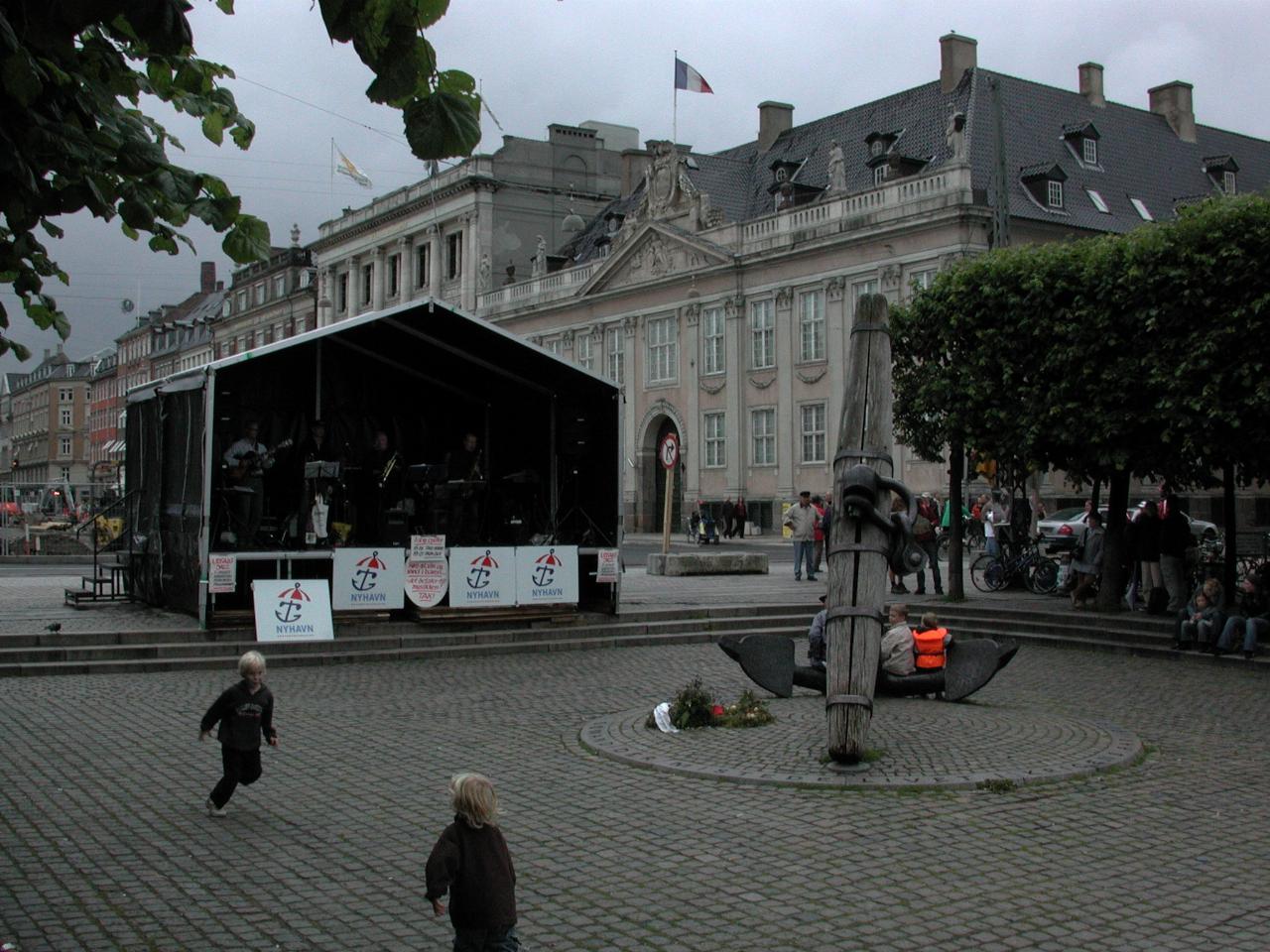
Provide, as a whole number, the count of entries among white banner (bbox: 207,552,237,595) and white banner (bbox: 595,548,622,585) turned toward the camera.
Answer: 2

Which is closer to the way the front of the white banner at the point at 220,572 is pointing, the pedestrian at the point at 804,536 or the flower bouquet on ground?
the flower bouquet on ground

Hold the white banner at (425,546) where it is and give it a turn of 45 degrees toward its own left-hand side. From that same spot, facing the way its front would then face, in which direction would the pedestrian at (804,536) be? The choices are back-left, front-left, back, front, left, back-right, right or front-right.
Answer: left

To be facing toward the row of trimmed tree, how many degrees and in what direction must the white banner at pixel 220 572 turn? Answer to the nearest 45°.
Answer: approximately 90° to its left

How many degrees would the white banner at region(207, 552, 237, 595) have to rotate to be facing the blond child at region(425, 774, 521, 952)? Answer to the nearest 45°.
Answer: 0° — it already faces them

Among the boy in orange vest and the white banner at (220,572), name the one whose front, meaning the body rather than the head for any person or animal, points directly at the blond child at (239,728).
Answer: the white banner

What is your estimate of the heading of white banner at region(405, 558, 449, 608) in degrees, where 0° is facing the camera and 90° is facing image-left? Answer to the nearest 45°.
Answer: approximately 0°

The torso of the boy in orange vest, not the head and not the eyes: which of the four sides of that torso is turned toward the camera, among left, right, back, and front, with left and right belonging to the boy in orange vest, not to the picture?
back
